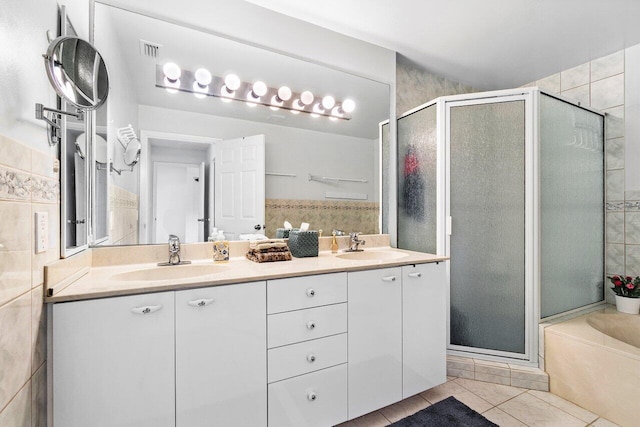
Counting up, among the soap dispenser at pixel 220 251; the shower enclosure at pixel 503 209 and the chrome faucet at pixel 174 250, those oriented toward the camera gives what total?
3

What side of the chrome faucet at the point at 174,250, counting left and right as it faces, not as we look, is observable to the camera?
front

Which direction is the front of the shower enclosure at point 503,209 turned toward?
toward the camera

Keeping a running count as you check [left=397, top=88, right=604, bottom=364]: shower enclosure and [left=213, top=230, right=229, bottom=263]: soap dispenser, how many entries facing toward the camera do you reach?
2

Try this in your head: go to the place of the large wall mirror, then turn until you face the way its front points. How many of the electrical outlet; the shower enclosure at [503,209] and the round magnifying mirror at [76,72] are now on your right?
2

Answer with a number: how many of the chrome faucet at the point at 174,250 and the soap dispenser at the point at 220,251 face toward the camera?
2

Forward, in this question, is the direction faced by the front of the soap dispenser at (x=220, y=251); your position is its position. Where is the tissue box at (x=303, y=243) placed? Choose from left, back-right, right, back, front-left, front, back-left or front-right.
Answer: left

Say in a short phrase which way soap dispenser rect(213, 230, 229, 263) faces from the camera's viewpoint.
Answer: facing the viewer

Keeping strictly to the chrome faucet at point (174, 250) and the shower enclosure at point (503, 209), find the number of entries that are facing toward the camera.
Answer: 2
